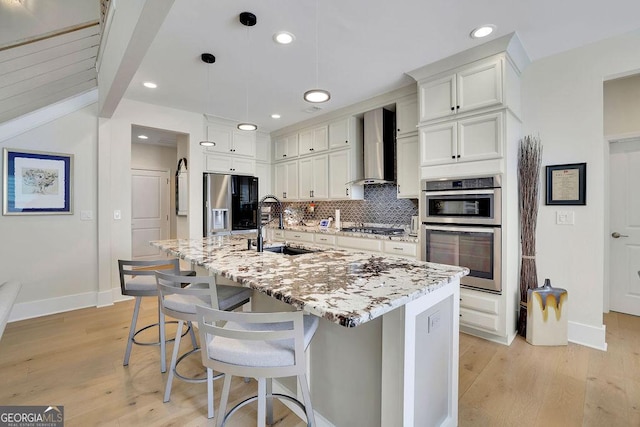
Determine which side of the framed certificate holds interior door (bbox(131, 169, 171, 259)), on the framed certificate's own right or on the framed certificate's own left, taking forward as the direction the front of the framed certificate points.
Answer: on the framed certificate's own right

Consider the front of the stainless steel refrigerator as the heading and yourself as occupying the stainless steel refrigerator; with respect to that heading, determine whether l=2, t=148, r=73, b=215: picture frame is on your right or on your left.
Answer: on your right

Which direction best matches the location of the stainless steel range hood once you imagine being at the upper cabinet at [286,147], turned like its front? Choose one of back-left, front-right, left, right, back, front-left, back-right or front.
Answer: left

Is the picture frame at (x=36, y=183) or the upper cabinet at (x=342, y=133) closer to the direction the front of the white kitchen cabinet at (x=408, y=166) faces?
the picture frame

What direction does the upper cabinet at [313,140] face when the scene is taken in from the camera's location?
facing the viewer and to the left of the viewer

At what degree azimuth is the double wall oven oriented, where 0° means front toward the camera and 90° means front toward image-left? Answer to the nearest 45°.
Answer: approximately 45°

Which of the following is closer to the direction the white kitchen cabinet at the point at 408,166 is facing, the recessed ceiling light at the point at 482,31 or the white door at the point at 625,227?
the recessed ceiling light

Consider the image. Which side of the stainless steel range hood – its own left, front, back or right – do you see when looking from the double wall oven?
left

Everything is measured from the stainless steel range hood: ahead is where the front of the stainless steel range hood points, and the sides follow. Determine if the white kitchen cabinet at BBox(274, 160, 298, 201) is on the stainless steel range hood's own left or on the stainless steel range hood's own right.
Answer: on the stainless steel range hood's own right

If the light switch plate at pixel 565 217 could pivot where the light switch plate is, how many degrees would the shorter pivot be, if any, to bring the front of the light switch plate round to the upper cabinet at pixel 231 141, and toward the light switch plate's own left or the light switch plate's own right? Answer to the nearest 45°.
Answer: approximately 90° to the light switch plate's own right
